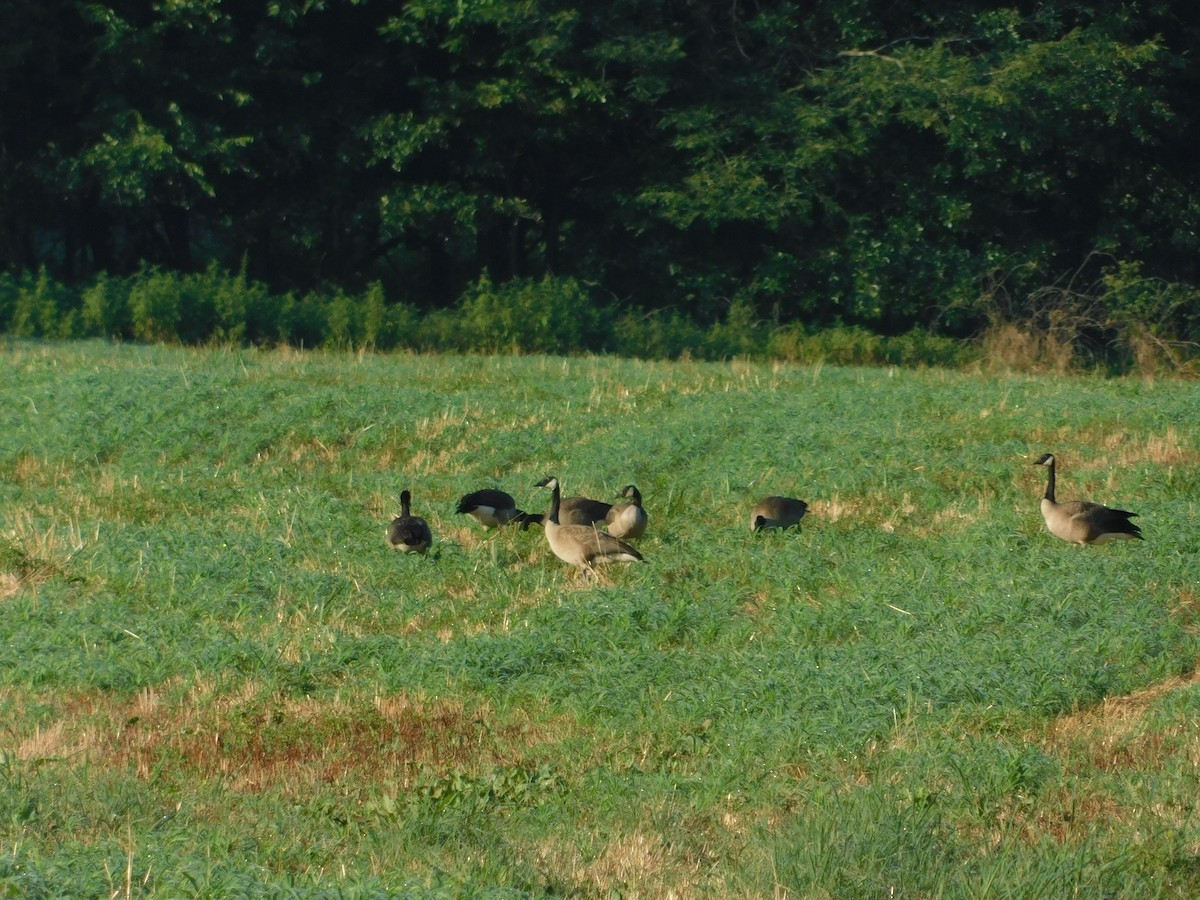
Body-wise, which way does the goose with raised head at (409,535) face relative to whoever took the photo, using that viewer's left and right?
facing away from the viewer

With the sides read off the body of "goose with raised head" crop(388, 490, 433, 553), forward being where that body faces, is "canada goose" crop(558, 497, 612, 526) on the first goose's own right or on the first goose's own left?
on the first goose's own right

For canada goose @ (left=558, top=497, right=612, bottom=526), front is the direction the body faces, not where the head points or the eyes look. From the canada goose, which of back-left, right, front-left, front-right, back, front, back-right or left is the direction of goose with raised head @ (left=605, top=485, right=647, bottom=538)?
back-left

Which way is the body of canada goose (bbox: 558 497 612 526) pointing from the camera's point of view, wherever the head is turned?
to the viewer's left

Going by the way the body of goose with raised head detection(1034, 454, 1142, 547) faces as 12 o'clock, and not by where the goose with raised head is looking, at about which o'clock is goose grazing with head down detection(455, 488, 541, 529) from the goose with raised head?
The goose grazing with head down is roughly at 12 o'clock from the goose with raised head.

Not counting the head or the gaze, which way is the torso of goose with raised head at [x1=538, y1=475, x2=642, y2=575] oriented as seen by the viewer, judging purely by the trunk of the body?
to the viewer's left

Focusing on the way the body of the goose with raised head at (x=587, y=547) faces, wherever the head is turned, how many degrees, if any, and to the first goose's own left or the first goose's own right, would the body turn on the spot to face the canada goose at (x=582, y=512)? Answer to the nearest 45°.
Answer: approximately 90° to the first goose's own right

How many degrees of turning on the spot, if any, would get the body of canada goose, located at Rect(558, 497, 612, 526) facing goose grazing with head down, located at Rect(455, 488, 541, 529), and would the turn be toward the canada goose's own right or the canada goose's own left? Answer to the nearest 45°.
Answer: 0° — it already faces it

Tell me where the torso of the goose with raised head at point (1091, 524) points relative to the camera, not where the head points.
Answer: to the viewer's left

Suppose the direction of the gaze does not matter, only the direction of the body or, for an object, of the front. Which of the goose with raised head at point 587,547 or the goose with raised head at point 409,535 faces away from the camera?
the goose with raised head at point 409,535

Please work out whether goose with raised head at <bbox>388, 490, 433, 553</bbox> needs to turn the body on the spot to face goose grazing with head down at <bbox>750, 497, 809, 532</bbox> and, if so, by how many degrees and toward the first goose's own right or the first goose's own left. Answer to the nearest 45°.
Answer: approximately 90° to the first goose's own right

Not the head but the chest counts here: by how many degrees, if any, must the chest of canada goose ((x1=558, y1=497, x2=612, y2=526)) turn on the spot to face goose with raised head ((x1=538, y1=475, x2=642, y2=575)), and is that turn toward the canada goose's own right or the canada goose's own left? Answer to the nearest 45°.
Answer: approximately 90° to the canada goose's own left
